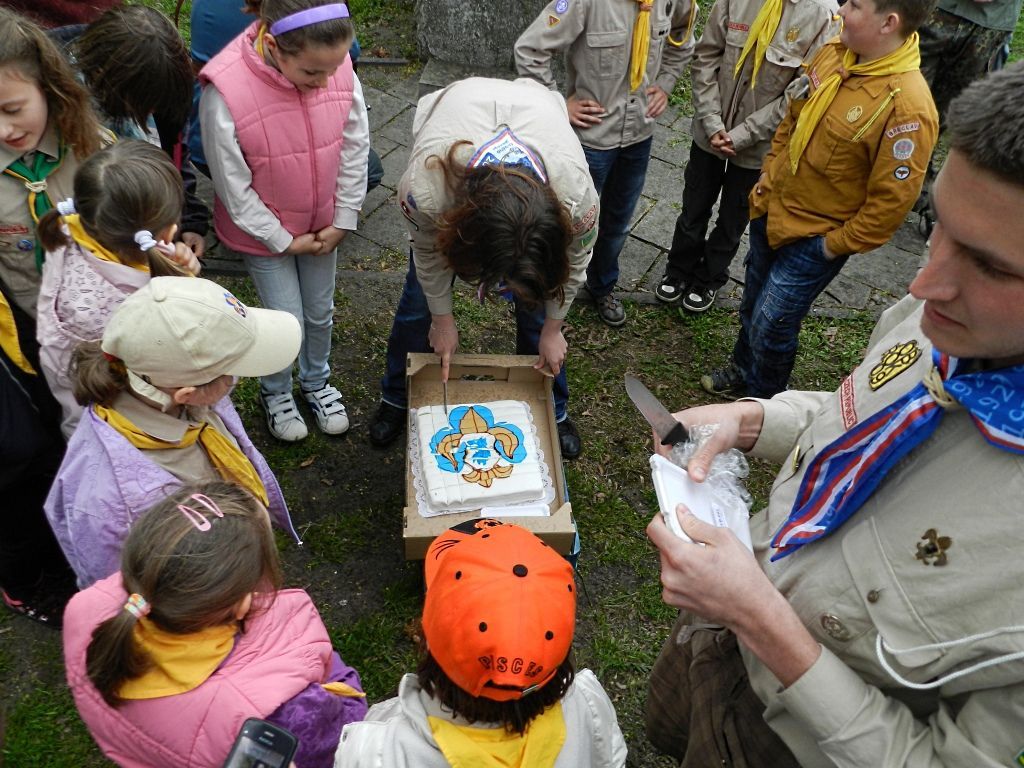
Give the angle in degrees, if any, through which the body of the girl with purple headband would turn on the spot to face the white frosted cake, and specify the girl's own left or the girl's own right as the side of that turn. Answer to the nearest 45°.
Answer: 0° — they already face it

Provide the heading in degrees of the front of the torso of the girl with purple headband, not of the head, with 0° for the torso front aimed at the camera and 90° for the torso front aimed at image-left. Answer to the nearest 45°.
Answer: approximately 315°
